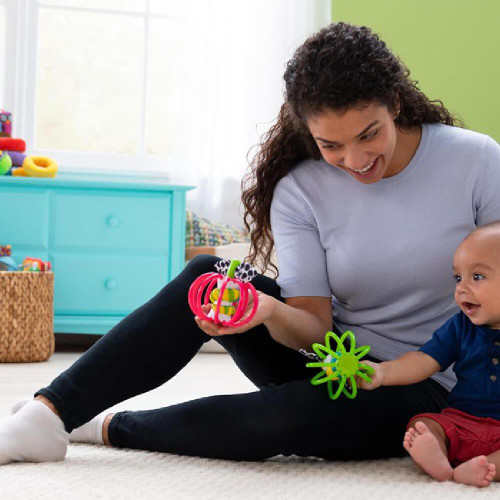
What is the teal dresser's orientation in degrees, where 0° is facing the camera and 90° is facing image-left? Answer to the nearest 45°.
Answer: approximately 0°

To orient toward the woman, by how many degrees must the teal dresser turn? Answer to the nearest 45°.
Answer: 0° — it already faces them

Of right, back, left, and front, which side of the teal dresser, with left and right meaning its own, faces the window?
back

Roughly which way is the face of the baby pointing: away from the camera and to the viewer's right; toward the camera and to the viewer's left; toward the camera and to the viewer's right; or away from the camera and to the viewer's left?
toward the camera and to the viewer's left

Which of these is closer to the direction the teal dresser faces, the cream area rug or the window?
the cream area rug
